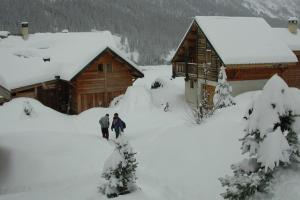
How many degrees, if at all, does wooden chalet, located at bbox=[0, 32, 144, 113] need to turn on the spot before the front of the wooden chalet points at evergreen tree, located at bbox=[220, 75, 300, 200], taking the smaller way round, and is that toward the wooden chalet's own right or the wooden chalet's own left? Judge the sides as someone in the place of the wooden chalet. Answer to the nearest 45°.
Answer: approximately 45° to the wooden chalet's own right

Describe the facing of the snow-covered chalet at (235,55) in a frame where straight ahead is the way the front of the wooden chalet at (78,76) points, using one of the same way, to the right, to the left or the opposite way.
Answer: to the right

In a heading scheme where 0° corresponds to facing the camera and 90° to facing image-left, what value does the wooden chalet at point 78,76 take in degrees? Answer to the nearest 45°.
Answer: approximately 315°

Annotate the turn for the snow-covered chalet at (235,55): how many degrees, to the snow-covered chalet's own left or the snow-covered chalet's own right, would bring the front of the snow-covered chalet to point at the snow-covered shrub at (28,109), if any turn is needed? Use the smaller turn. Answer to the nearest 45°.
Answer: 0° — it already faces it

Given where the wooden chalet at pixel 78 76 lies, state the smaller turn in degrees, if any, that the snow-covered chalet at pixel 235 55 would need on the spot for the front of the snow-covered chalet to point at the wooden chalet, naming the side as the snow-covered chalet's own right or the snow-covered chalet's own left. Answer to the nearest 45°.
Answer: approximately 45° to the snow-covered chalet's own right

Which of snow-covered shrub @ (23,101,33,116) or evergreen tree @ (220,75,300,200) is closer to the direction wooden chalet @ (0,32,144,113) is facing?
the evergreen tree

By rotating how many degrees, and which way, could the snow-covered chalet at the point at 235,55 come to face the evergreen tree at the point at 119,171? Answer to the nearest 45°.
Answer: approximately 45° to its left

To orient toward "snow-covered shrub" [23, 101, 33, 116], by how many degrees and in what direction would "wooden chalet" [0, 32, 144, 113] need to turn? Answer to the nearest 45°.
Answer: approximately 90° to its right
